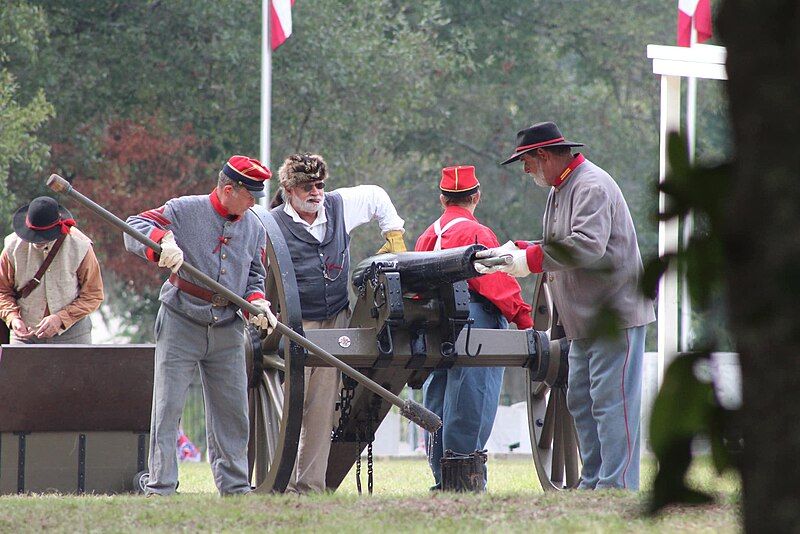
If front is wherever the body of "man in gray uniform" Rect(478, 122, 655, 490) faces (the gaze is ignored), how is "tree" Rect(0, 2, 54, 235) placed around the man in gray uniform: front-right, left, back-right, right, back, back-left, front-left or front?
front-right

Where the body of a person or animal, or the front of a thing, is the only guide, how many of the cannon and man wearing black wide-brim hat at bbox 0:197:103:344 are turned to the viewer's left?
0

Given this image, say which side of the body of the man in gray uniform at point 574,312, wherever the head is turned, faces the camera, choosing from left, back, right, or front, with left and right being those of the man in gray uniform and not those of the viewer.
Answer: left

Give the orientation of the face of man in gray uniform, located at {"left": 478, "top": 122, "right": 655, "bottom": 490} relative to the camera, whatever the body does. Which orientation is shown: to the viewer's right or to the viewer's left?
to the viewer's left

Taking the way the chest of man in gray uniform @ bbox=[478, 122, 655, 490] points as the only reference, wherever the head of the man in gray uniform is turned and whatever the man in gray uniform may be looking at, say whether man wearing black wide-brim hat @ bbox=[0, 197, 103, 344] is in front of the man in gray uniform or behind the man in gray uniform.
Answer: in front

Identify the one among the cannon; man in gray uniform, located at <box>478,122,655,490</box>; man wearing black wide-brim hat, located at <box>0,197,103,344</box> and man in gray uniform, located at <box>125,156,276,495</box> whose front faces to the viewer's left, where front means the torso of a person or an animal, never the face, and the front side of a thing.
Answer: man in gray uniform, located at <box>478,122,655,490</box>

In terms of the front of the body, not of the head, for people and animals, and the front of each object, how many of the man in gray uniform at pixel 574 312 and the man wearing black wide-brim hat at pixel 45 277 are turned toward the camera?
1

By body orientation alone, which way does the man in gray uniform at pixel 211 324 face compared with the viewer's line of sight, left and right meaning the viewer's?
facing the viewer and to the right of the viewer

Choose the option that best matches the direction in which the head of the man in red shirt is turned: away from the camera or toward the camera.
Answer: away from the camera

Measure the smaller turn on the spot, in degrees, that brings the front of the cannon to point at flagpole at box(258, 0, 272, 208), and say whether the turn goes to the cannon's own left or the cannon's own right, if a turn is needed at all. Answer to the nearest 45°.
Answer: approximately 135° to the cannon's own left

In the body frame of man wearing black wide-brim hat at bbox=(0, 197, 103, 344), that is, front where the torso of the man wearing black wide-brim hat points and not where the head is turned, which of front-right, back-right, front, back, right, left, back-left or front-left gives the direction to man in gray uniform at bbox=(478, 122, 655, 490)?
front-left

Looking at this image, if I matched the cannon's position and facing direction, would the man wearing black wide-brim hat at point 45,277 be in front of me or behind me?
behind

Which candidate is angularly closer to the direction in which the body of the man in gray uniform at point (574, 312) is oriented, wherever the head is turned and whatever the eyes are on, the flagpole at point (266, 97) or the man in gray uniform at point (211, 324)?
the man in gray uniform

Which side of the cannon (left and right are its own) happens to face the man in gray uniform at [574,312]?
front

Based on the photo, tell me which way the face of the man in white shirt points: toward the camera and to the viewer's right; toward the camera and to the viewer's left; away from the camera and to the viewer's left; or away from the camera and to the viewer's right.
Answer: toward the camera and to the viewer's right
